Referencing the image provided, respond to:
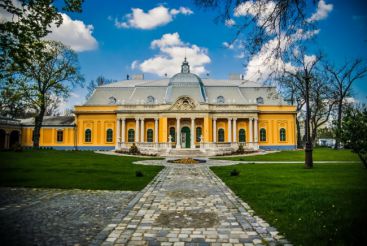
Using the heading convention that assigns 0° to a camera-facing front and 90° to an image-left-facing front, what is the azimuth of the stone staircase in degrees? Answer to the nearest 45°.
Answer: approximately 0°

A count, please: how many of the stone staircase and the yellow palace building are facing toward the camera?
2

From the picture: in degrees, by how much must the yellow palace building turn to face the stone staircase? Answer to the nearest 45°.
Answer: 0° — it already faces it

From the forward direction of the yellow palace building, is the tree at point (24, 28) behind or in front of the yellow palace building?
in front

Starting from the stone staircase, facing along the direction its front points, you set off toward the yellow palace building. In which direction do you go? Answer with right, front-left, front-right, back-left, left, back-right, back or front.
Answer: back

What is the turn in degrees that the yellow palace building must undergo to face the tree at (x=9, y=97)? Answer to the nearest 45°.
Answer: approximately 45° to its right

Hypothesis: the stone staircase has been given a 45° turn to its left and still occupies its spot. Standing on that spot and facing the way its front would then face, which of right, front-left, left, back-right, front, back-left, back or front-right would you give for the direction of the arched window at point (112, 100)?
back

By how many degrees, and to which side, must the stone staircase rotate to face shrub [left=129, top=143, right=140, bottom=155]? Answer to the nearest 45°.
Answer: approximately 90° to its right
